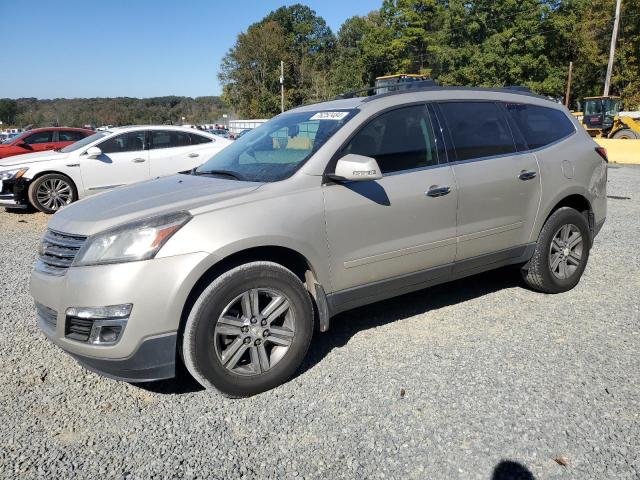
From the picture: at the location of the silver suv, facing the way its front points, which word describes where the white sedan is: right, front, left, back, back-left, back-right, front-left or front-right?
right

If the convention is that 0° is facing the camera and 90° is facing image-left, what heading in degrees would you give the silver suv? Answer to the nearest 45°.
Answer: approximately 45°

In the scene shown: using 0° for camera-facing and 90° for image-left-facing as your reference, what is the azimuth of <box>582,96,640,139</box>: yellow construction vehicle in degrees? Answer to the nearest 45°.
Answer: approximately 270°

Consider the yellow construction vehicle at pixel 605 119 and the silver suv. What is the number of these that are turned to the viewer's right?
1

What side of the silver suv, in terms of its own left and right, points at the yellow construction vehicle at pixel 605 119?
back

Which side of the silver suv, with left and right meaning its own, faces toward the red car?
right
